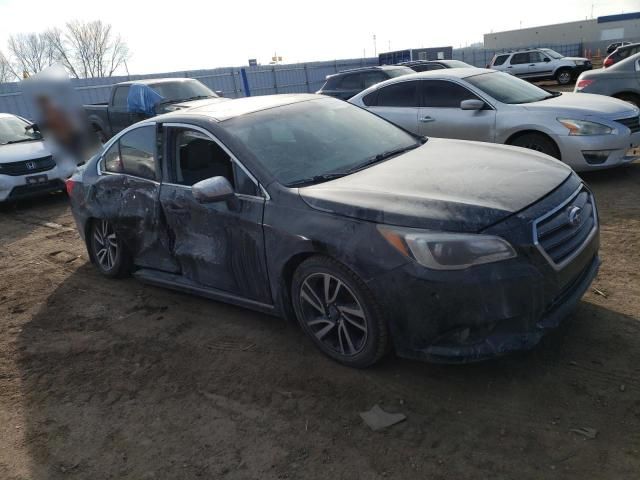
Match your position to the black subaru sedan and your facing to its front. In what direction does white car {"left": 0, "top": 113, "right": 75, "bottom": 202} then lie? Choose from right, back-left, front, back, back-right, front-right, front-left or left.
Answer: back

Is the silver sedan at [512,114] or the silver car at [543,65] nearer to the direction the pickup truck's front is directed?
the silver sedan

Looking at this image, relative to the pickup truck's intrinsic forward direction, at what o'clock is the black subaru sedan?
The black subaru sedan is roughly at 1 o'clock from the pickup truck.

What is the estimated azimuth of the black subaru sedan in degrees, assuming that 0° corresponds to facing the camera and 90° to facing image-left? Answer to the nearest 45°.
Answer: approximately 315°

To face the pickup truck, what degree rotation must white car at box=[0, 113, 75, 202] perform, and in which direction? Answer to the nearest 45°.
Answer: approximately 90° to its left

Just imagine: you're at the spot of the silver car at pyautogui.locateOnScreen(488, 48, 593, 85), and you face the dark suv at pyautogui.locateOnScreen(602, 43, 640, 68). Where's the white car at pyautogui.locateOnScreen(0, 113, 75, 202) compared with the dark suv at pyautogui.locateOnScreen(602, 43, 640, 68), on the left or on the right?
right
